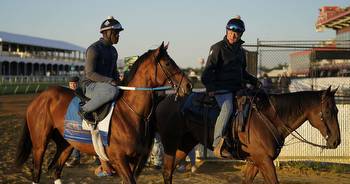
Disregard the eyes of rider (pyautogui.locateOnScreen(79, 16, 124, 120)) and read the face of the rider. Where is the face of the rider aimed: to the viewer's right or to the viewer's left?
to the viewer's right

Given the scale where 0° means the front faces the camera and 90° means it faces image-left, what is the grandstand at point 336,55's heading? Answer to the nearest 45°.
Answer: approximately 45°

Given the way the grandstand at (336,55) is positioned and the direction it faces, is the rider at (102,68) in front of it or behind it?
in front

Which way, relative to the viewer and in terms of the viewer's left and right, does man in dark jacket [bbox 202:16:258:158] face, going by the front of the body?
facing the viewer and to the right of the viewer

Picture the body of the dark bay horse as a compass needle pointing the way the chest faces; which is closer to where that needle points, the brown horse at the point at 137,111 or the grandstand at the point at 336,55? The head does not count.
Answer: the grandstand

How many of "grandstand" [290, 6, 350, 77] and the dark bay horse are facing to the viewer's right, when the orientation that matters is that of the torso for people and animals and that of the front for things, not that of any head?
1

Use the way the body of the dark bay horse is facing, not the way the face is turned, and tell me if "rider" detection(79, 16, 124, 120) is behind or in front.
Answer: behind

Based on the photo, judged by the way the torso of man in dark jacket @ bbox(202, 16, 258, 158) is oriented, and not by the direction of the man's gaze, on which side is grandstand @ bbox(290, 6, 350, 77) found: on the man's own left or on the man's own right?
on the man's own left

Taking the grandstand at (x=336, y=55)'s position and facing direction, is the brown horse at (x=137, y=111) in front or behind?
in front

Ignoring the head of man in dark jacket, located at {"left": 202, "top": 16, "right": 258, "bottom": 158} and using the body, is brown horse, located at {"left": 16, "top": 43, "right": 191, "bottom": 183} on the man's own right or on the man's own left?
on the man's own right

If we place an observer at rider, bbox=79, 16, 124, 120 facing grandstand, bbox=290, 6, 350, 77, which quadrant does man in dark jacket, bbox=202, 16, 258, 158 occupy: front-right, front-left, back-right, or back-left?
front-right

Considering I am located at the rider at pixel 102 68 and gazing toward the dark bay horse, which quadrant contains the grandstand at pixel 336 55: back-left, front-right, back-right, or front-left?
front-left

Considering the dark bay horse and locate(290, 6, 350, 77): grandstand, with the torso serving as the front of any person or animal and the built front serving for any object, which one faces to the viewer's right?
the dark bay horse
